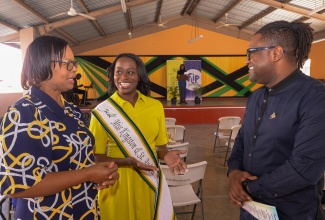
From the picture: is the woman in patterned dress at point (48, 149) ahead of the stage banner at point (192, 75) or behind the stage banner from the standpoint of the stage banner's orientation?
ahead

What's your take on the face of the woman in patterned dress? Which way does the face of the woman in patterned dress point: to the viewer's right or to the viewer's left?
to the viewer's right

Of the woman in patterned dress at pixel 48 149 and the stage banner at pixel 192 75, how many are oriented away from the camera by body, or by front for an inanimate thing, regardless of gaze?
0

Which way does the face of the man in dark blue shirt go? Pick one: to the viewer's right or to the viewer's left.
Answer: to the viewer's left

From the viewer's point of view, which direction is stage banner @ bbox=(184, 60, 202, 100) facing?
toward the camera

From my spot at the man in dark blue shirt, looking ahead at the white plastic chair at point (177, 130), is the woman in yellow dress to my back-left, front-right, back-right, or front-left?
front-left

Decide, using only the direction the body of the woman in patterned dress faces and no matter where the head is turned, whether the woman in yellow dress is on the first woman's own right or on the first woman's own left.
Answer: on the first woman's own left

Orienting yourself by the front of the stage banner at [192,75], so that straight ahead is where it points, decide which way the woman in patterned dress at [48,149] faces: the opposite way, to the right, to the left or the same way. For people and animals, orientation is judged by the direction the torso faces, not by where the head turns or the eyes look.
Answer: to the left

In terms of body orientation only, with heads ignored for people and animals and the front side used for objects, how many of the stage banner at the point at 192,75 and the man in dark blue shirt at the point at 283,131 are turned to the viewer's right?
0

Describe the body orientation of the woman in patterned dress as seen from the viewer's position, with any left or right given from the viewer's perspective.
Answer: facing the viewer and to the right of the viewer

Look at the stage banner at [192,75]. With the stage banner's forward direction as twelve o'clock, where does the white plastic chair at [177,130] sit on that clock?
The white plastic chair is roughly at 12 o'clock from the stage banner.

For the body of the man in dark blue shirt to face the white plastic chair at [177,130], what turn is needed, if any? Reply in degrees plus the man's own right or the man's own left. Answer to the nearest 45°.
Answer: approximately 90° to the man's own right
